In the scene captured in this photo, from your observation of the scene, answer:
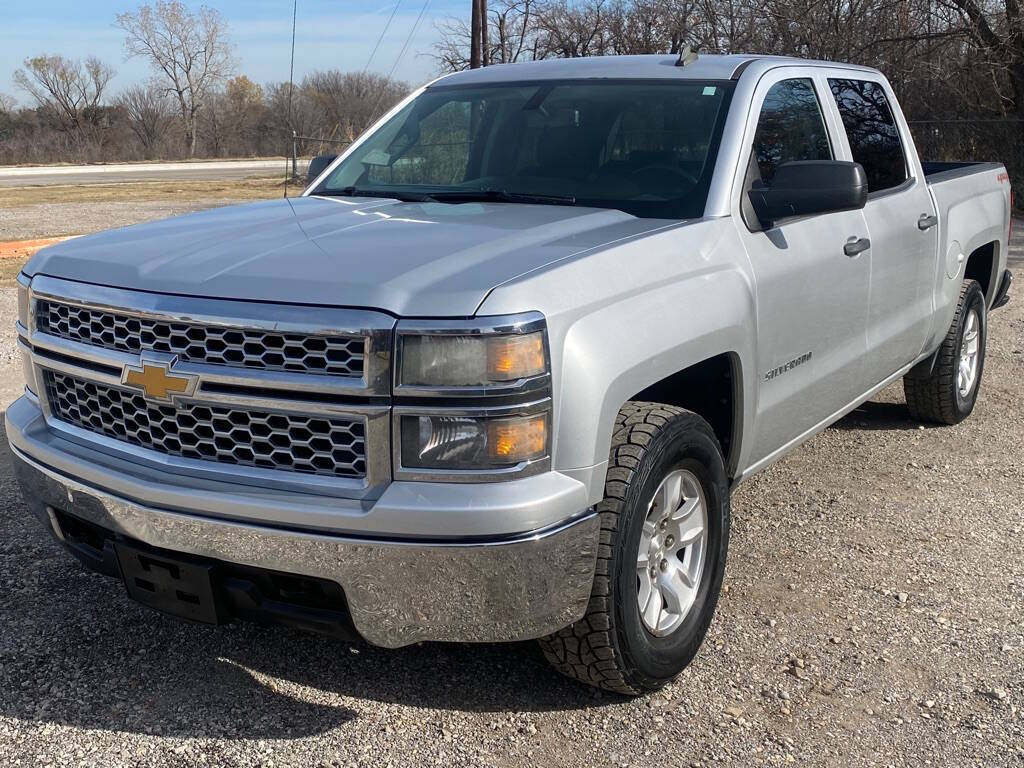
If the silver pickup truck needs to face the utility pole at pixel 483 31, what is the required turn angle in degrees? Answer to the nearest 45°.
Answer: approximately 135° to its right

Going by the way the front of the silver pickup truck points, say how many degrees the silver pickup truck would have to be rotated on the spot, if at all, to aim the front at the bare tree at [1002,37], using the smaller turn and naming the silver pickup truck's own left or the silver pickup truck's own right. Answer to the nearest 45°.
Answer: approximately 180°

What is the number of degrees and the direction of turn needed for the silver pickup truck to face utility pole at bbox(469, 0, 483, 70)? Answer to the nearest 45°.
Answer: approximately 135° to its right

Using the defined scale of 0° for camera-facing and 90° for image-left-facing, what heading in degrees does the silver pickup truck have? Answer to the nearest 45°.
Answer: approximately 45°
